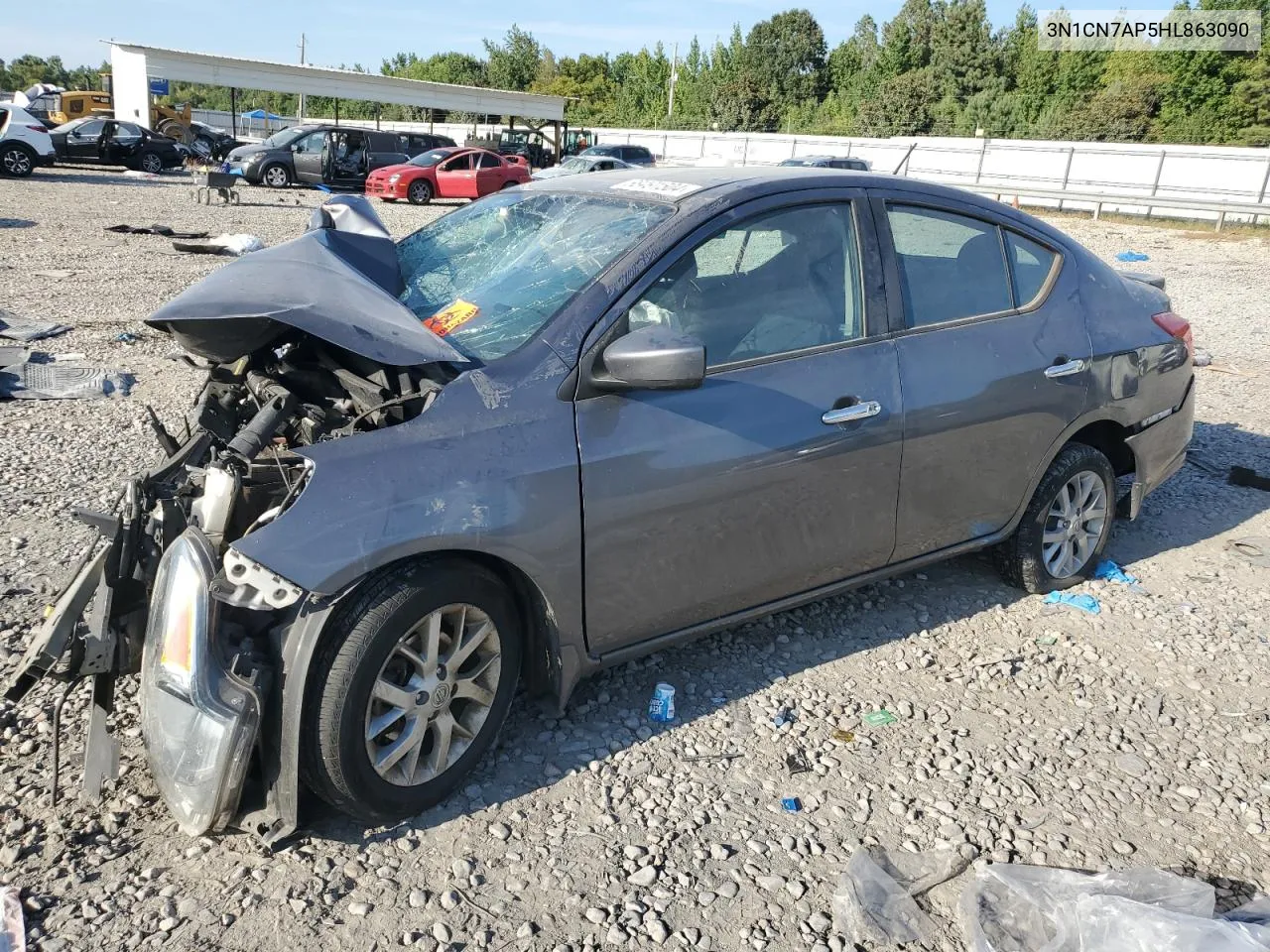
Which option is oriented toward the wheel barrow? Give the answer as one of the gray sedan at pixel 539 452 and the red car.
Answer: the red car

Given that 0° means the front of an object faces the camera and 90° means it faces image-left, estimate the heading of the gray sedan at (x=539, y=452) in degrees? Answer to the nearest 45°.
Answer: approximately 45°

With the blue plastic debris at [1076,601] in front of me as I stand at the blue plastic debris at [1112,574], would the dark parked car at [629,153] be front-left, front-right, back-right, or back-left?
back-right

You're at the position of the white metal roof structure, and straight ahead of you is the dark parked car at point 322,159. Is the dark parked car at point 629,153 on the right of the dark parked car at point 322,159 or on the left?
left

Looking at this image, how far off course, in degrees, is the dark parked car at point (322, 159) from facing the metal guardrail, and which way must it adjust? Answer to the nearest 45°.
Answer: approximately 135° to its left

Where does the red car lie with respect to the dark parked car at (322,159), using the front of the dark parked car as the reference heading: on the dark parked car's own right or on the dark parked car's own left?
on the dark parked car's own left
